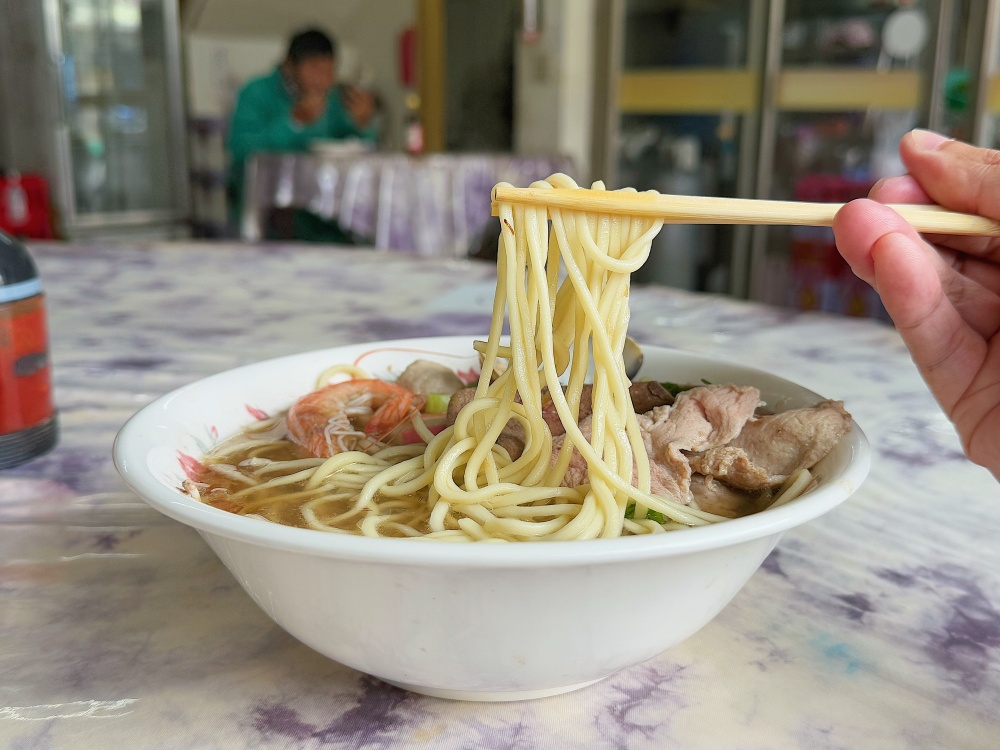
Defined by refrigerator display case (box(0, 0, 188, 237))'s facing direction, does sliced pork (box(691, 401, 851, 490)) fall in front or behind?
in front

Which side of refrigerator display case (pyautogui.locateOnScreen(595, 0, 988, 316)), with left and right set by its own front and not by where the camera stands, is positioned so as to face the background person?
right

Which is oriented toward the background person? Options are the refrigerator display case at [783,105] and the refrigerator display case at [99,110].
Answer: the refrigerator display case at [99,110]

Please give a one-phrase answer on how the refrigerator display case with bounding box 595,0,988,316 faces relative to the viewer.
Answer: facing the viewer

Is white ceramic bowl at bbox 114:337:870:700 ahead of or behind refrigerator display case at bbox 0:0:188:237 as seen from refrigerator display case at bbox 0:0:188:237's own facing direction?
ahead

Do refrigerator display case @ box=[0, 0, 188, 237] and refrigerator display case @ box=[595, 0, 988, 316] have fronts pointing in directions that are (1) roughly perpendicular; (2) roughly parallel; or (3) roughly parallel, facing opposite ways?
roughly perpendicular

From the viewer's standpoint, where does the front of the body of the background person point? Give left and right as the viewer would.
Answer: facing the viewer and to the right of the viewer

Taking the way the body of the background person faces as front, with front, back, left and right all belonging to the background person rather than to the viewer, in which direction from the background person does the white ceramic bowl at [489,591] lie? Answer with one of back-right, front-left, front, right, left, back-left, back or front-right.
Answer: front-right

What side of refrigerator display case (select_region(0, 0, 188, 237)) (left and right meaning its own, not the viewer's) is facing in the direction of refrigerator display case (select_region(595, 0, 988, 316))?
front
